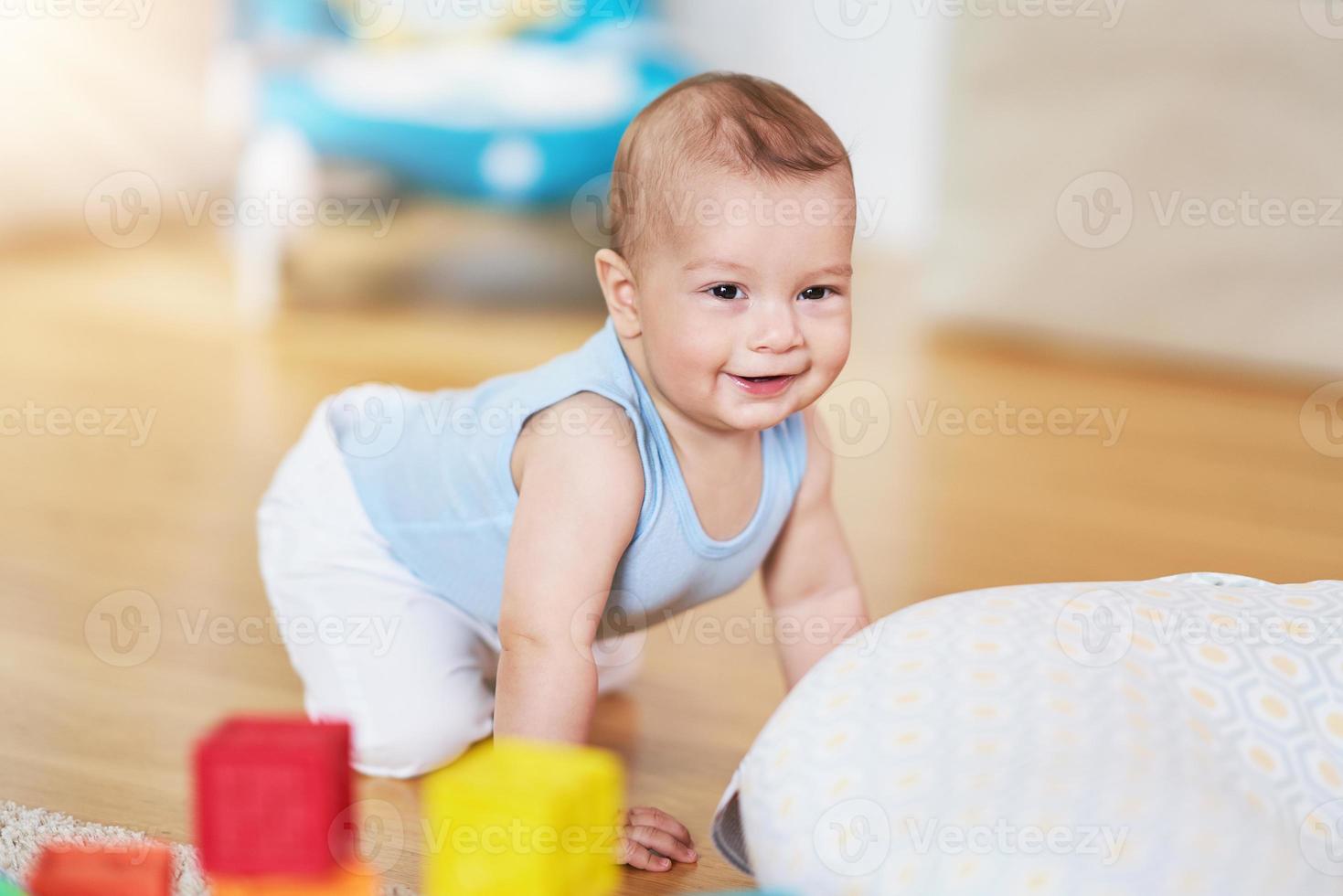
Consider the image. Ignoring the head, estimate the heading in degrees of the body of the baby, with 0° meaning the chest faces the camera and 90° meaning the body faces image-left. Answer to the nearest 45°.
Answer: approximately 315°

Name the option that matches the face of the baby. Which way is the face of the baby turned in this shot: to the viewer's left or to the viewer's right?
to the viewer's right
